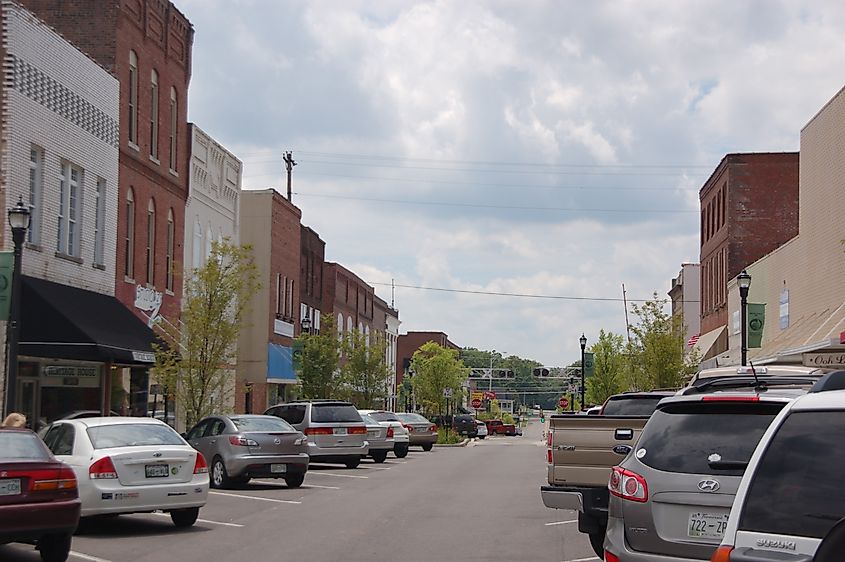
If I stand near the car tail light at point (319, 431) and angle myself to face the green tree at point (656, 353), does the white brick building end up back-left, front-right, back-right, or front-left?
back-left

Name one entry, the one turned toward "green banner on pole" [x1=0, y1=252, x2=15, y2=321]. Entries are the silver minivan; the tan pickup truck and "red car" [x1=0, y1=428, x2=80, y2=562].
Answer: the red car

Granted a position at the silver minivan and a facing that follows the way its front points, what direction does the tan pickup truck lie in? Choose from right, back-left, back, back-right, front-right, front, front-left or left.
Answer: back-left

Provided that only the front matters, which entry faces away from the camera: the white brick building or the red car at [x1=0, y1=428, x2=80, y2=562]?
the red car

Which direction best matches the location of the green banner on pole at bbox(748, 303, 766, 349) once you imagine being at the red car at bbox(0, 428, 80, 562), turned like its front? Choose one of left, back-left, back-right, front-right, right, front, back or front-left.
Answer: front-right

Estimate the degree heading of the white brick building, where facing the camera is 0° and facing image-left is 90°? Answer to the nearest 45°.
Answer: approximately 315°

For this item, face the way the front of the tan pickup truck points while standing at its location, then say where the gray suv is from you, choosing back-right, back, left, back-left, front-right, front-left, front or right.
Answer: back-right

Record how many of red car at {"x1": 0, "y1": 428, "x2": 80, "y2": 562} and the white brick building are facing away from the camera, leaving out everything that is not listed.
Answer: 1

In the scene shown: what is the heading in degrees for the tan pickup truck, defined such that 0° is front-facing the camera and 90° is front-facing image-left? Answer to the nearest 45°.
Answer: approximately 225°

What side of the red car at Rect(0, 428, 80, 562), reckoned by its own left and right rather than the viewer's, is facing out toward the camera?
back

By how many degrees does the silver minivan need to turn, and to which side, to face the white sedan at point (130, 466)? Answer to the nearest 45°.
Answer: approximately 135° to its left

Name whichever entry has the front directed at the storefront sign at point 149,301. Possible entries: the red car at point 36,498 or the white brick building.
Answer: the red car

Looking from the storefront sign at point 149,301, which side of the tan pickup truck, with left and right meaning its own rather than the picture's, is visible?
left

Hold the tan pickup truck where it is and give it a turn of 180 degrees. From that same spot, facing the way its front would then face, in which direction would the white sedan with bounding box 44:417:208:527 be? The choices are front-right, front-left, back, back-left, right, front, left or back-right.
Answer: front-right

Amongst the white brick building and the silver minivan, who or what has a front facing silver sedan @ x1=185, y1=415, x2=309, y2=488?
the white brick building
